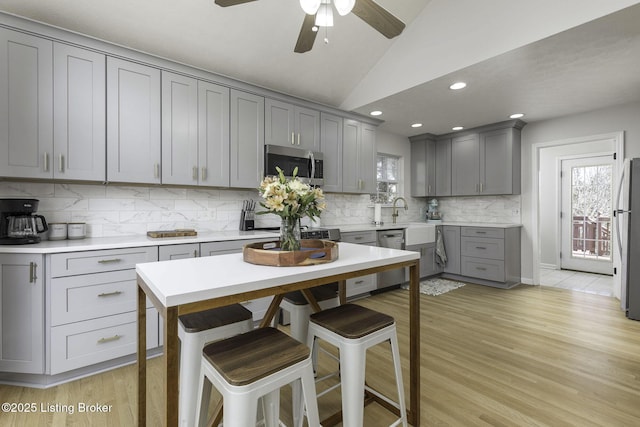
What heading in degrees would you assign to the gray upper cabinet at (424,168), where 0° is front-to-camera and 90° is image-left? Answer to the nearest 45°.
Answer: approximately 315°

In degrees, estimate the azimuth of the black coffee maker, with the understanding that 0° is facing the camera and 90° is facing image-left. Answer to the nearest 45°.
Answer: approximately 315°

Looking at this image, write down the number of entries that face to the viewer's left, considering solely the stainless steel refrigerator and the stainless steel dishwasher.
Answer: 1

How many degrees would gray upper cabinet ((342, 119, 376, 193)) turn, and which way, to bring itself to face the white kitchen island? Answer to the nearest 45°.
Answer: approximately 45° to its right

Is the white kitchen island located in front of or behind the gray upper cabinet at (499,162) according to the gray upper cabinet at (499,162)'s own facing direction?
in front

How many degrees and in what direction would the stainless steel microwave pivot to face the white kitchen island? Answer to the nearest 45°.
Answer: approximately 45° to its right

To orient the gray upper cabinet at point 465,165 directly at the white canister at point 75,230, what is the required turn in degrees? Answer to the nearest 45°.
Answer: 0° — it already faces it

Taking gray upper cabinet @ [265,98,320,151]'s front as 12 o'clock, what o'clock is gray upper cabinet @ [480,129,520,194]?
gray upper cabinet @ [480,129,520,194] is roughly at 10 o'clock from gray upper cabinet @ [265,98,320,151].

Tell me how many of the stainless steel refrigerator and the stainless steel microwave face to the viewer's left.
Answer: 1

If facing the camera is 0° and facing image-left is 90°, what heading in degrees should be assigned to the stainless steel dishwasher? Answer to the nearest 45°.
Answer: approximately 315°

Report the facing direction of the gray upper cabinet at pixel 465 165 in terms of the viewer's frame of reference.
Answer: facing the viewer and to the left of the viewer

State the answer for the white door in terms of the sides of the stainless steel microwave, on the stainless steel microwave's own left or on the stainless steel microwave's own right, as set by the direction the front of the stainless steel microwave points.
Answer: on the stainless steel microwave's own left

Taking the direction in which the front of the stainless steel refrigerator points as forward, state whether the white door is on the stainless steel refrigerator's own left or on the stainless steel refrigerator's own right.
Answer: on the stainless steel refrigerator's own right

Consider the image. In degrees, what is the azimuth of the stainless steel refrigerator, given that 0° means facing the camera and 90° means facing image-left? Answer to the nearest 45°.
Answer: approximately 90°

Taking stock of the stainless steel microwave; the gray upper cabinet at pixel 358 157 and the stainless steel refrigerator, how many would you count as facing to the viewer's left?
1

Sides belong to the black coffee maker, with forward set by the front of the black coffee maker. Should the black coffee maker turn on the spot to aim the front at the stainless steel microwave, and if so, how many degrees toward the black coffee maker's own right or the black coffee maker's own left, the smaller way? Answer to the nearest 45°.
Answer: approximately 45° to the black coffee maker's own left
